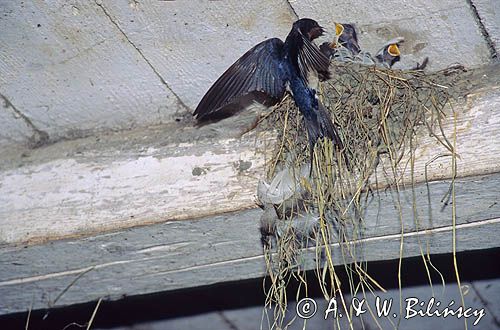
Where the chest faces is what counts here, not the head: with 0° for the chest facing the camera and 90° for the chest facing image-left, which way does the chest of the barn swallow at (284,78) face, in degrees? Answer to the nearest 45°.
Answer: approximately 225°
